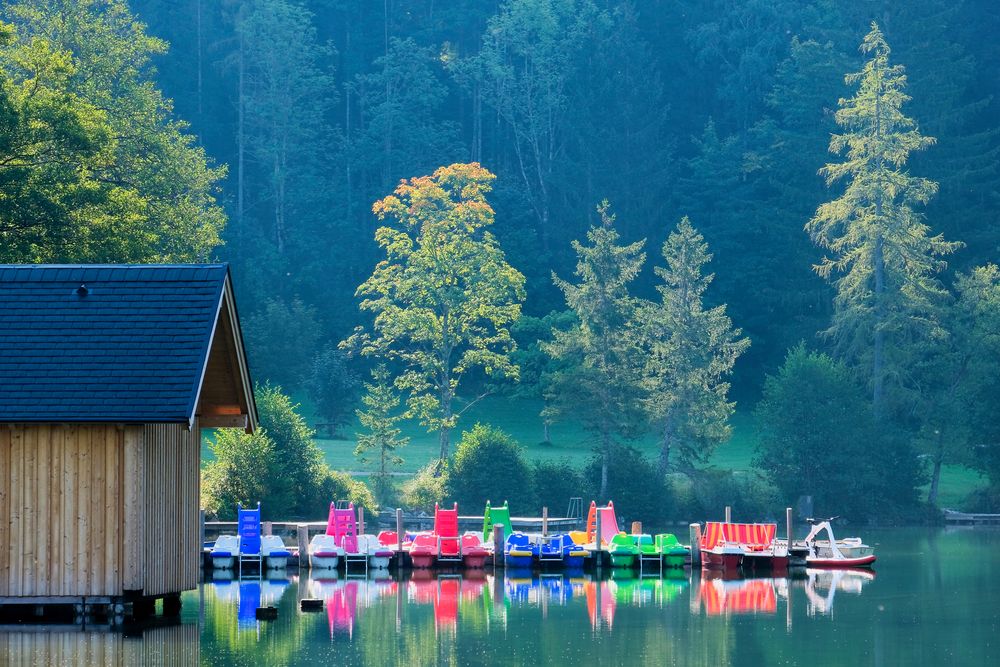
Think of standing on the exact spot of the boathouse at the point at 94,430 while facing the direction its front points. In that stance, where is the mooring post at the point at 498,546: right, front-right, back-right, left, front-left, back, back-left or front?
front-left

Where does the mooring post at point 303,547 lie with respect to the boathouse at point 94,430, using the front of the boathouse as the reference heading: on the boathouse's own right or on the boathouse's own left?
on the boathouse's own left

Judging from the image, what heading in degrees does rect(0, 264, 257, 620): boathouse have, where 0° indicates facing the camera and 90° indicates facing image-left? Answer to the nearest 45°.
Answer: approximately 270°

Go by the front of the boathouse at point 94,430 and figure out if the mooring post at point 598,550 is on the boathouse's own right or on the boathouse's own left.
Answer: on the boathouse's own left

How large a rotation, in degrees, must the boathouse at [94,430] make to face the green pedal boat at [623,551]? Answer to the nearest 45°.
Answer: approximately 45° to its left
